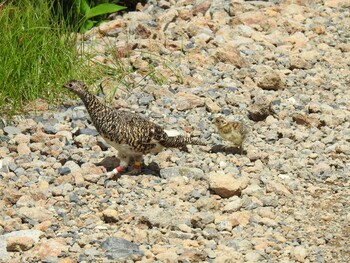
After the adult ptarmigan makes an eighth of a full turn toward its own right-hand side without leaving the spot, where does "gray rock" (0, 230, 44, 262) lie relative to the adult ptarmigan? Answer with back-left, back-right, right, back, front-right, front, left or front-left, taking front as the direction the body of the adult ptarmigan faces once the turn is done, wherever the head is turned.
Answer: left

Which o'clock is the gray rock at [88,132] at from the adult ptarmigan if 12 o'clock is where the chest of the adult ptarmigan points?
The gray rock is roughly at 2 o'clock from the adult ptarmigan.

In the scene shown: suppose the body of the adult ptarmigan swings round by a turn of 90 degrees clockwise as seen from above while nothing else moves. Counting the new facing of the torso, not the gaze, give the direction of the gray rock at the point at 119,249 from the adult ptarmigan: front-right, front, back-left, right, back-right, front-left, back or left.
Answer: back

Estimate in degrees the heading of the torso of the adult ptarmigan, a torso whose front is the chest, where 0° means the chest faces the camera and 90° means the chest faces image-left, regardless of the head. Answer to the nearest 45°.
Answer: approximately 90°

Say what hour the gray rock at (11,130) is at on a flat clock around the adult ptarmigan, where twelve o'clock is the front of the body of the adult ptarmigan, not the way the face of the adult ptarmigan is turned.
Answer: The gray rock is roughly at 1 o'clock from the adult ptarmigan.

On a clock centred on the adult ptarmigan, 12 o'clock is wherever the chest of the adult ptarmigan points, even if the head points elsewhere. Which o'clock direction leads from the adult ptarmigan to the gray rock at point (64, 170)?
The gray rock is roughly at 12 o'clock from the adult ptarmigan.

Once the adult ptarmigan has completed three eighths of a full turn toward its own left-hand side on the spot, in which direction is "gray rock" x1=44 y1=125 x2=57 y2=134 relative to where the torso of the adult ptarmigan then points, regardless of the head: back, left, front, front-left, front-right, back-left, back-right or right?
back

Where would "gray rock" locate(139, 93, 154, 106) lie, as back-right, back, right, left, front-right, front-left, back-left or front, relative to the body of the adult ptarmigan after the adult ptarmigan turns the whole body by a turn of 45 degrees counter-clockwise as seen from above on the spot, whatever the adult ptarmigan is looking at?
back-right

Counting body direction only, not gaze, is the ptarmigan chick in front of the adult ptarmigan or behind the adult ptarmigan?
behind

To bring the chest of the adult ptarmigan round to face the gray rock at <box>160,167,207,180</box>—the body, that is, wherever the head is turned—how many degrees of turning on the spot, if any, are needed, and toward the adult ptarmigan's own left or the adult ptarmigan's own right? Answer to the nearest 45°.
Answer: approximately 180°

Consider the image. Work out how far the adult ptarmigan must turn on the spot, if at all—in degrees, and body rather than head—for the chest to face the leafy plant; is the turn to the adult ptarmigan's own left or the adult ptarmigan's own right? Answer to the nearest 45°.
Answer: approximately 90° to the adult ptarmigan's own right
